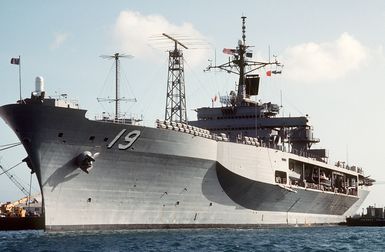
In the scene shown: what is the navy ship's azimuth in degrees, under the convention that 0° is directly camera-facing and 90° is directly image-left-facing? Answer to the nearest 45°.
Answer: approximately 45°
